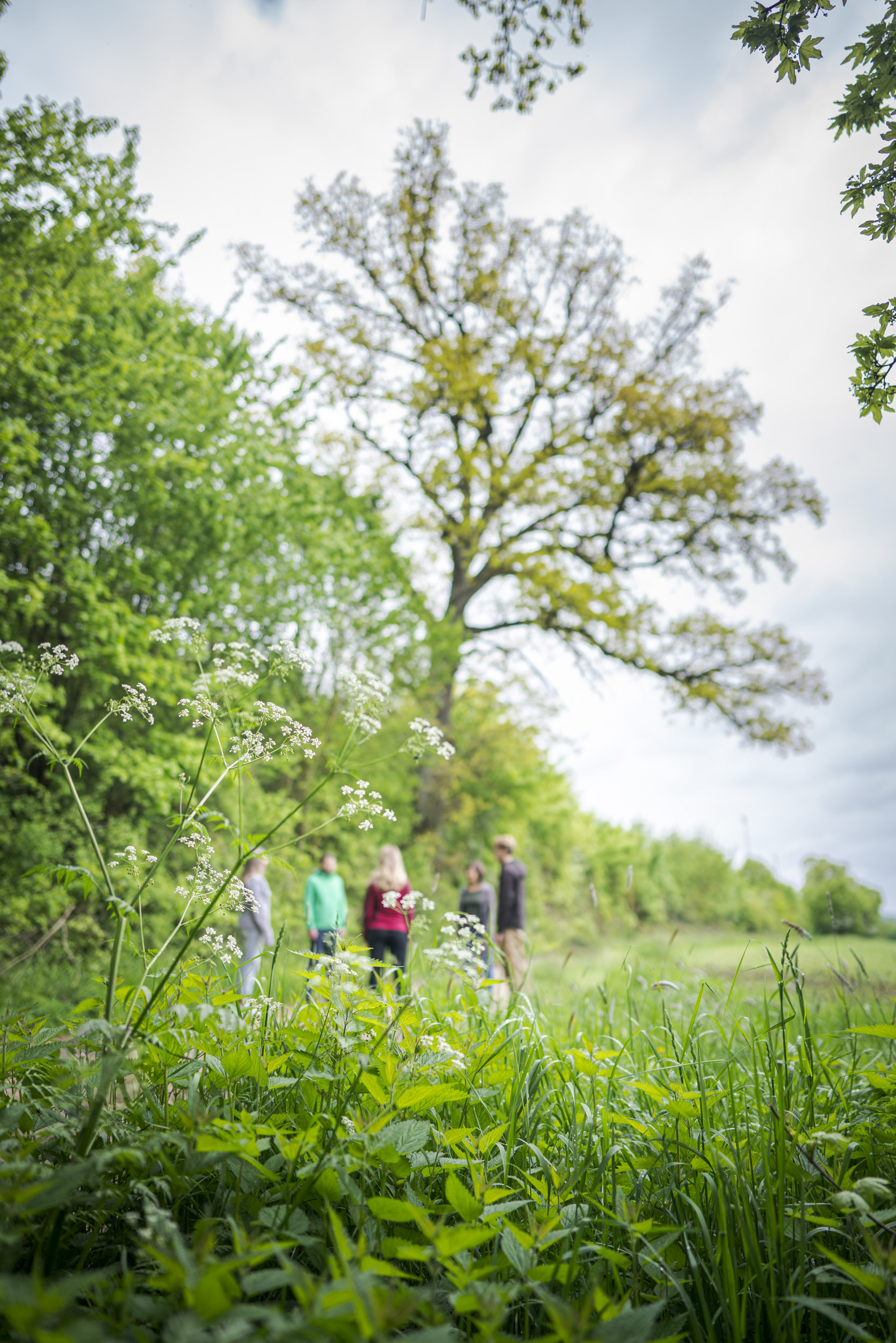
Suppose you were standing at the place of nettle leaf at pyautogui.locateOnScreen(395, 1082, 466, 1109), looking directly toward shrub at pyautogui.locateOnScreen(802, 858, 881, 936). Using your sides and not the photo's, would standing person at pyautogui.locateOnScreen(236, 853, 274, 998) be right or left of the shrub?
left

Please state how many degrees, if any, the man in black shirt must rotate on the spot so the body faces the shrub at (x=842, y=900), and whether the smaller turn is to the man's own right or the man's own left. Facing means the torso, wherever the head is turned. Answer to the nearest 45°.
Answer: approximately 135° to the man's own right

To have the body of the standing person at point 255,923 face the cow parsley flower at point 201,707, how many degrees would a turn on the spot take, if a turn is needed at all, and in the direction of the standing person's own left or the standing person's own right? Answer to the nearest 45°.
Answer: approximately 90° to the standing person's own right

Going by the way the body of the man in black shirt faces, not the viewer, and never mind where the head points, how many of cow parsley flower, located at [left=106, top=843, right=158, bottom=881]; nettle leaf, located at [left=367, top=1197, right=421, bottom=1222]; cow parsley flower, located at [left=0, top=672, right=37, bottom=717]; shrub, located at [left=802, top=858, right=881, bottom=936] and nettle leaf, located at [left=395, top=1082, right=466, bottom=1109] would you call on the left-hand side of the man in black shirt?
4

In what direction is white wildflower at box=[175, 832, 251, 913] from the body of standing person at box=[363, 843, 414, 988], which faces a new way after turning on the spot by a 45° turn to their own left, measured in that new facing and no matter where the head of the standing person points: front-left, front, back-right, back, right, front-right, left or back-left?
back-left

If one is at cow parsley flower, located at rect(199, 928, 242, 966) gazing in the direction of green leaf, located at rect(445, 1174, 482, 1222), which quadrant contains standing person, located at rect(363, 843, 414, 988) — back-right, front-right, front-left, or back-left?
back-left

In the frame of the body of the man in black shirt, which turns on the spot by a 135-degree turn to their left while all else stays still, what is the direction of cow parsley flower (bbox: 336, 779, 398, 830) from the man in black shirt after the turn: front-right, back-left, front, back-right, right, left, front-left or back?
front-right

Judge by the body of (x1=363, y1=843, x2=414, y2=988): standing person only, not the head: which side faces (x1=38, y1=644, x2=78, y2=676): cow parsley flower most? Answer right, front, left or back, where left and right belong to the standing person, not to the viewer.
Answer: back

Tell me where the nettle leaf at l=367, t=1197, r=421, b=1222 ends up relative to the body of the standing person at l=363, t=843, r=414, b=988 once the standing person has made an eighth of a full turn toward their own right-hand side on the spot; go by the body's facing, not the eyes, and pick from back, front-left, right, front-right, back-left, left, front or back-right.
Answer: back-right

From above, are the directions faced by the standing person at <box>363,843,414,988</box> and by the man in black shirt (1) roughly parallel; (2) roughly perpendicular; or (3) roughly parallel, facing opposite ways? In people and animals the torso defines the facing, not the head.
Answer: roughly perpendicular

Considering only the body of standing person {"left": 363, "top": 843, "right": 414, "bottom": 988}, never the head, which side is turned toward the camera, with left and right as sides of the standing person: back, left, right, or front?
back

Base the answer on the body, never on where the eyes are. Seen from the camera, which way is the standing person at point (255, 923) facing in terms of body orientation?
to the viewer's right

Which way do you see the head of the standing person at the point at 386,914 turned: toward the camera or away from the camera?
away from the camera

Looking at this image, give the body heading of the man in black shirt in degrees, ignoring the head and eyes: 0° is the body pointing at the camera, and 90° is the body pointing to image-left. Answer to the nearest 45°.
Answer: approximately 90°

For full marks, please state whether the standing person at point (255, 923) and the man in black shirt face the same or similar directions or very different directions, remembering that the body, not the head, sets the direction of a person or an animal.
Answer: very different directions
